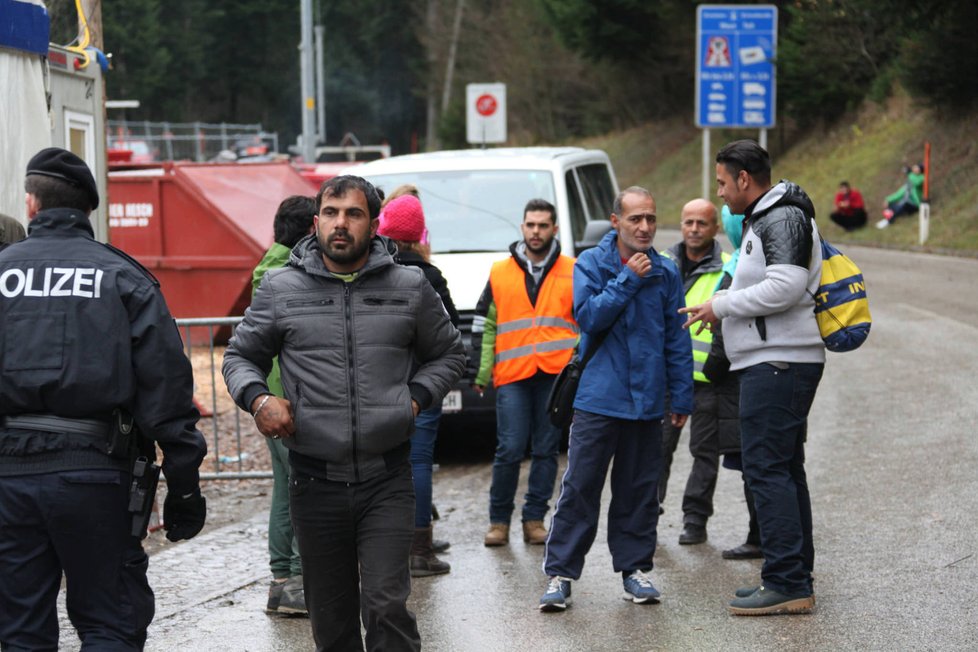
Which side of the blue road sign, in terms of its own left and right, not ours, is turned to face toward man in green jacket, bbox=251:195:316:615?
front

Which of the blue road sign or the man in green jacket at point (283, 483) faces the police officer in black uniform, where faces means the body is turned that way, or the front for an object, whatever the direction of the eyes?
the blue road sign

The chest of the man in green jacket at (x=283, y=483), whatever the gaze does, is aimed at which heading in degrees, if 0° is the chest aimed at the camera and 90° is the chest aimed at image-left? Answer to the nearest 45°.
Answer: approximately 225°

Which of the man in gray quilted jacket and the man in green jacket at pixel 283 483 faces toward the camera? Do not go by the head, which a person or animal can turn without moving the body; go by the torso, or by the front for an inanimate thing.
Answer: the man in gray quilted jacket

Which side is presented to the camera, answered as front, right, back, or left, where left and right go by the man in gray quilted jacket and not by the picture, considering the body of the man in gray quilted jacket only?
front

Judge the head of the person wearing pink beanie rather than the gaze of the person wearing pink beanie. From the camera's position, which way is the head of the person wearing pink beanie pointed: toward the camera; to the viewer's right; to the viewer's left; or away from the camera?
away from the camera

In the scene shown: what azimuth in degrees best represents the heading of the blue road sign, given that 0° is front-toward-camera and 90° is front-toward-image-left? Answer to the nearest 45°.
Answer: approximately 0°

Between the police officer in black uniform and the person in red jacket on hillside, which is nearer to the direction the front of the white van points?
the police officer in black uniform

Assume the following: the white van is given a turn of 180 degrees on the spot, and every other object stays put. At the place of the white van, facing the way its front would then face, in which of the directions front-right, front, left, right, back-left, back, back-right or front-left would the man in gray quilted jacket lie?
back-right

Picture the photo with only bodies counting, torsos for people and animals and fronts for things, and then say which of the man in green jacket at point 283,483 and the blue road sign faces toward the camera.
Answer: the blue road sign

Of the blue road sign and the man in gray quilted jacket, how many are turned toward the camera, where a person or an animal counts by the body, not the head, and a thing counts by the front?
2

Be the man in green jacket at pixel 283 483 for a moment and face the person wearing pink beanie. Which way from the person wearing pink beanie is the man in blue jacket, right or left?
right

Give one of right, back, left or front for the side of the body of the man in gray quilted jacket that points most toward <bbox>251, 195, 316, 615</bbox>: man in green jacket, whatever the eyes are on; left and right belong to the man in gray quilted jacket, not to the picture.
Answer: back

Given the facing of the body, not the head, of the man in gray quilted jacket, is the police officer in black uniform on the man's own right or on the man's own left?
on the man's own right

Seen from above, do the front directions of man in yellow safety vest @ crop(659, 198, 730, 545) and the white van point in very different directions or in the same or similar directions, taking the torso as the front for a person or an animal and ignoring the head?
same or similar directions

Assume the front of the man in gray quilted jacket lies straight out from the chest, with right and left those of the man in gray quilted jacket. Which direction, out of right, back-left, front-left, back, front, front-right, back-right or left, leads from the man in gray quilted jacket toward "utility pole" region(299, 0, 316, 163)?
back
